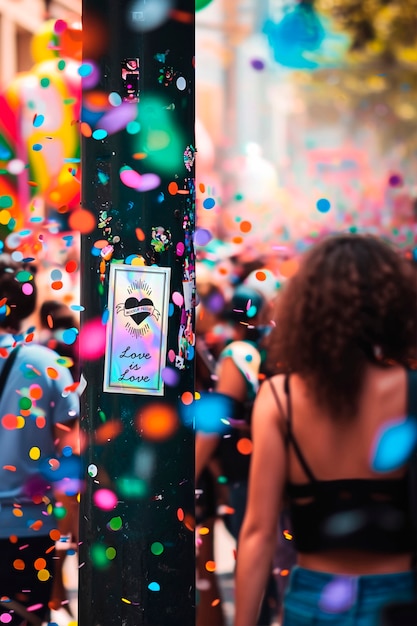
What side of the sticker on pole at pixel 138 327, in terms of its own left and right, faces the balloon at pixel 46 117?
back

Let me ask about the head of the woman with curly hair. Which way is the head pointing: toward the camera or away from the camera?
away from the camera

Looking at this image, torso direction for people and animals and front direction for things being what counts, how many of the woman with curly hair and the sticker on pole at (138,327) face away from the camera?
1

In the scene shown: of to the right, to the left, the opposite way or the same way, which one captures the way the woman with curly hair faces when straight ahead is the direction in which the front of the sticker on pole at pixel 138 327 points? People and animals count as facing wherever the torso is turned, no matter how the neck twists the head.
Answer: the opposite way

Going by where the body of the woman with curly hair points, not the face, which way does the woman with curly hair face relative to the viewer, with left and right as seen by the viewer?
facing away from the viewer

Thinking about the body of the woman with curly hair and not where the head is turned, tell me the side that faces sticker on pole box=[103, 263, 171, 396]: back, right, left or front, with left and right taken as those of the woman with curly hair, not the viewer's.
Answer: left

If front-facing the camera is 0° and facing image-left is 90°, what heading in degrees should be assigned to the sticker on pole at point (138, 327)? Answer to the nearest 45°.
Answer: approximately 0°

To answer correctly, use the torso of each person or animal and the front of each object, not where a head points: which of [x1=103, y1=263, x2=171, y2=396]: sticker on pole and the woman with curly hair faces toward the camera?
the sticker on pole

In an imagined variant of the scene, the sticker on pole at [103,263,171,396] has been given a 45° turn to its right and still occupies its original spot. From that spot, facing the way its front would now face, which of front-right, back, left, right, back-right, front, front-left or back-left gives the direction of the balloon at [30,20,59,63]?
back-right
